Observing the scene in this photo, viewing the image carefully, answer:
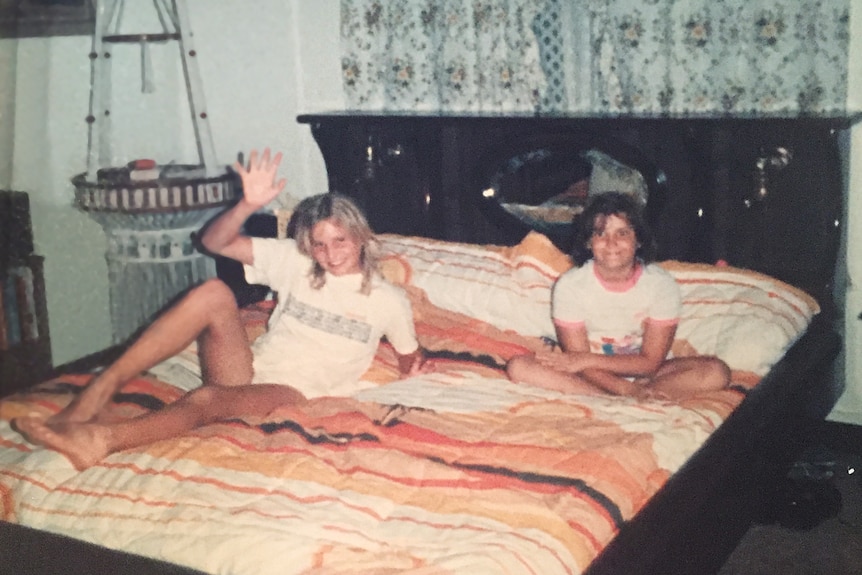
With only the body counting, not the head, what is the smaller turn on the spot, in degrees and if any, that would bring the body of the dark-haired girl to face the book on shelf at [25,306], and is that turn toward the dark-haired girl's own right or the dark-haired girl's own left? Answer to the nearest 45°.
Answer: approximately 90° to the dark-haired girl's own right

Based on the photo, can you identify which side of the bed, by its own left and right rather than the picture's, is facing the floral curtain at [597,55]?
back

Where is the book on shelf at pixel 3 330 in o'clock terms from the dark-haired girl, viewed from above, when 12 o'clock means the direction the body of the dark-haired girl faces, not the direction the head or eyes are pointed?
The book on shelf is roughly at 3 o'clock from the dark-haired girl.

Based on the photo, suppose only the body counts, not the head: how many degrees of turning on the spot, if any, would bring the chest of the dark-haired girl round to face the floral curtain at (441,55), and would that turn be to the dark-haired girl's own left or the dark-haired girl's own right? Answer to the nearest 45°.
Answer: approximately 135° to the dark-haired girl's own right

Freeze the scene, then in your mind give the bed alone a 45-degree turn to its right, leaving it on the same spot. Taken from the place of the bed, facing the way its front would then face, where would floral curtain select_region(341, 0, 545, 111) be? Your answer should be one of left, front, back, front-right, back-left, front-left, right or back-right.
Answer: right

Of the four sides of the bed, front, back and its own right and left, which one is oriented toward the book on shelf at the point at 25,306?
right

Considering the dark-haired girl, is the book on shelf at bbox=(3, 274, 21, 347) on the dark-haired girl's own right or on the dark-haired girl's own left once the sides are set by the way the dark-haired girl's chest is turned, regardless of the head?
on the dark-haired girl's own right
